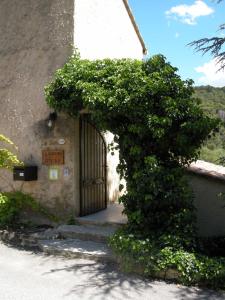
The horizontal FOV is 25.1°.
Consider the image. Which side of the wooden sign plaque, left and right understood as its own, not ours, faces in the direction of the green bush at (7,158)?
right

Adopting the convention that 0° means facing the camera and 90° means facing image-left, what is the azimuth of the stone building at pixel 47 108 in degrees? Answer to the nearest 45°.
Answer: approximately 0°

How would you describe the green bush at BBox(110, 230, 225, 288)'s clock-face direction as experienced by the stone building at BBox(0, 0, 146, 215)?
The green bush is roughly at 11 o'clock from the stone building.

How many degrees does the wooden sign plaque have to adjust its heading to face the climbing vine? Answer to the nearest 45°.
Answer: approximately 45° to its left

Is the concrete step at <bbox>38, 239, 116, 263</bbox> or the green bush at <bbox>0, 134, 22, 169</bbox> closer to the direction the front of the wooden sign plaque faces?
the concrete step

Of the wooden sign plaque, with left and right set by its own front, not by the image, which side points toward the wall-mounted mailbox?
right

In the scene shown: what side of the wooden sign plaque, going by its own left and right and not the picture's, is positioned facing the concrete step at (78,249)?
front
